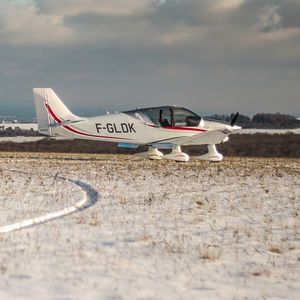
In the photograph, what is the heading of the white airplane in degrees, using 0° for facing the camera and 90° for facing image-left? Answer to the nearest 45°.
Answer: approximately 270°
